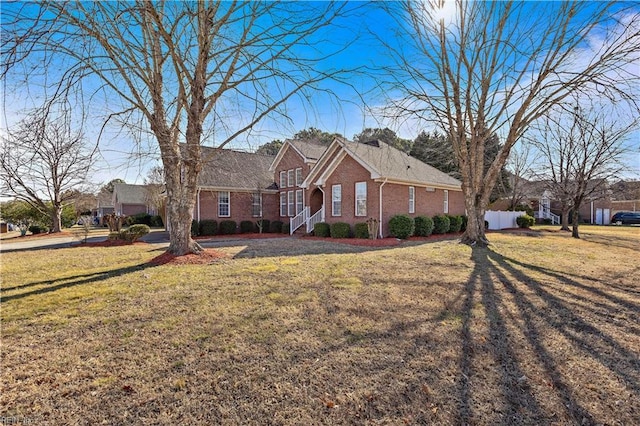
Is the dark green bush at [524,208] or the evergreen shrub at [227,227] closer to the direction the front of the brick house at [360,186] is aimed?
the evergreen shrub

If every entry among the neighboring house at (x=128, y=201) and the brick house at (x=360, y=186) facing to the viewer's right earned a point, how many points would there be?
0

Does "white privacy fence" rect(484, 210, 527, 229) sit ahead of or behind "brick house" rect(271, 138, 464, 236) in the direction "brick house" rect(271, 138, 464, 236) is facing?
behind

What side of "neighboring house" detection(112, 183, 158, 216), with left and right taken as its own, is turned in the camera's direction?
front

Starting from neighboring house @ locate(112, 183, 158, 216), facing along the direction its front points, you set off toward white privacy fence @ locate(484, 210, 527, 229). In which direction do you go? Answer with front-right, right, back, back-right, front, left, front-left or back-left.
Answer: front-left

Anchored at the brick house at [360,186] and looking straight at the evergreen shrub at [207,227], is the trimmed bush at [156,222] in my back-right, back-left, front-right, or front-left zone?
front-right

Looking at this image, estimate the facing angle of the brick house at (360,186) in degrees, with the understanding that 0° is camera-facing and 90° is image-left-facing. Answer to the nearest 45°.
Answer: approximately 45°

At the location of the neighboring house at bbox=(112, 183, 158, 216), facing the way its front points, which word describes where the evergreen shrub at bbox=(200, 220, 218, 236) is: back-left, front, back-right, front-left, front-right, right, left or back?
front
